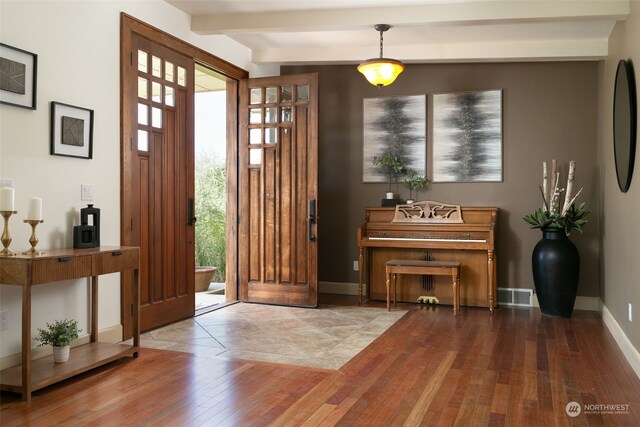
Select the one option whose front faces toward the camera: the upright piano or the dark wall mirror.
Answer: the upright piano

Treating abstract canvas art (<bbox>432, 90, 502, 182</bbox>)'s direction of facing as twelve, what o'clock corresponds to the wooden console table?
The wooden console table is roughly at 1 o'clock from the abstract canvas art.

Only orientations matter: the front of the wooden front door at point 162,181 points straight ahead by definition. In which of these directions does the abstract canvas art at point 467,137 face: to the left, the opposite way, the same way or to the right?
to the right

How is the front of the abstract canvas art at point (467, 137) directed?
toward the camera

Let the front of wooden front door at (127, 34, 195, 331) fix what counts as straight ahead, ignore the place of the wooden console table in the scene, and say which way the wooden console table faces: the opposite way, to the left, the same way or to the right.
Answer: the same way

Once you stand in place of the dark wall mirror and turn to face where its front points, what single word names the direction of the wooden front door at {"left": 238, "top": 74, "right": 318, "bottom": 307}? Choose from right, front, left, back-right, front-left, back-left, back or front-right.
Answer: front

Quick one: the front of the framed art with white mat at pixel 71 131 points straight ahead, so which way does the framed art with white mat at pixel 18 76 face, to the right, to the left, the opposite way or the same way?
the same way

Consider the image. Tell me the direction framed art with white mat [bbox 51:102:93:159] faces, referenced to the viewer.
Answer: facing the viewer and to the right of the viewer

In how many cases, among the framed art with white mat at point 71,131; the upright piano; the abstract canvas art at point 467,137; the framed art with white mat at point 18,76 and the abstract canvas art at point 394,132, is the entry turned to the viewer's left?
0

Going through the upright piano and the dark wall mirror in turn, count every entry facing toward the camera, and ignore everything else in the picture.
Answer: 1

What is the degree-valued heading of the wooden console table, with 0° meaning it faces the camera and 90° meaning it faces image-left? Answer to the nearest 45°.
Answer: approximately 315°

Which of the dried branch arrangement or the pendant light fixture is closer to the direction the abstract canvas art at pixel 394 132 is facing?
the pendant light fixture

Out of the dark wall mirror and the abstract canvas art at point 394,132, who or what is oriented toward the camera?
the abstract canvas art

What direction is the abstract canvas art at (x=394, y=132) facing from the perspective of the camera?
toward the camera

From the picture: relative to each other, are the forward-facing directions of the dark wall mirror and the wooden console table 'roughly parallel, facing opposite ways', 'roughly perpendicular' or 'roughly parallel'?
roughly parallel, facing opposite ways

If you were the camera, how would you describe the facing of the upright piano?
facing the viewer

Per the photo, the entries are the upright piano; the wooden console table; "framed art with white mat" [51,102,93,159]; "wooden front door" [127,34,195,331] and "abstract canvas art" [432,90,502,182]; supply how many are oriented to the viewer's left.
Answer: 0

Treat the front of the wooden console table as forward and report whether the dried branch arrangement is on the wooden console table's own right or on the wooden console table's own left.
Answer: on the wooden console table's own left

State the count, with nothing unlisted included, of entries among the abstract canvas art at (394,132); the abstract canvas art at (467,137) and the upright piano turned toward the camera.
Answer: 3

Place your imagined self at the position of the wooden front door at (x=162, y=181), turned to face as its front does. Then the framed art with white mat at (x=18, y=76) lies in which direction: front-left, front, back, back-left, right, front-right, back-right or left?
right

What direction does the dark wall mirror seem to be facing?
to the viewer's left

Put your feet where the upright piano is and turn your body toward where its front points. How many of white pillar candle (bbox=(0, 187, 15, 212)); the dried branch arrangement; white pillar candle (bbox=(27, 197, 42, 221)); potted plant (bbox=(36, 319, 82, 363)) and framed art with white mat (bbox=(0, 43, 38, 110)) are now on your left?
1

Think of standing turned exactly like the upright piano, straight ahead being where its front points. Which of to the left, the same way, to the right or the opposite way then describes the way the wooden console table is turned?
to the left

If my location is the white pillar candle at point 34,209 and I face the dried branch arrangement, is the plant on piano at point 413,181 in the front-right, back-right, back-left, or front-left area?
front-left
